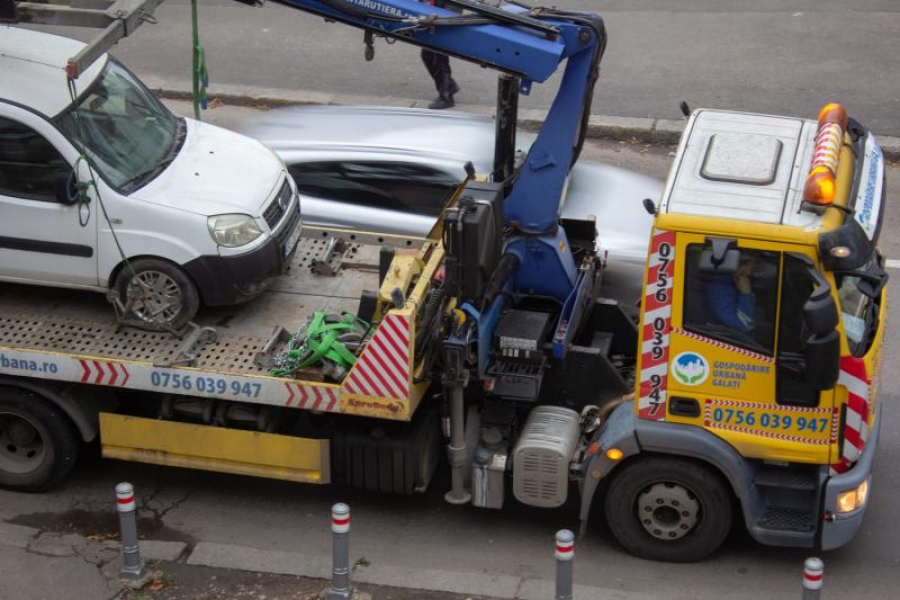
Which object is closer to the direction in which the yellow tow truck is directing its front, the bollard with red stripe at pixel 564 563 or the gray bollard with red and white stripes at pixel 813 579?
the gray bollard with red and white stripes

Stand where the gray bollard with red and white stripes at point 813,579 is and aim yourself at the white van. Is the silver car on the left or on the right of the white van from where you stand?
right

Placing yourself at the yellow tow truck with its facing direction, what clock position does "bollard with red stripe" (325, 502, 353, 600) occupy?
The bollard with red stripe is roughly at 5 o'clock from the yellow tow truck.

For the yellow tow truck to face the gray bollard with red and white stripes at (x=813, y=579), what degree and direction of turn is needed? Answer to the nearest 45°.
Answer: approximately 45° to its right

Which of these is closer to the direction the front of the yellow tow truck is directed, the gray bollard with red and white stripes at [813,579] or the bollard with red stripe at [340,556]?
the gray bollard with red and white stripes

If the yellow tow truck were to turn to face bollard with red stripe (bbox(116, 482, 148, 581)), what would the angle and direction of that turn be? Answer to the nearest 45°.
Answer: approximately 180°

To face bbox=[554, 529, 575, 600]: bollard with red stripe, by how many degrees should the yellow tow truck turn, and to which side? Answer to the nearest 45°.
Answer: approximately 90° to its right

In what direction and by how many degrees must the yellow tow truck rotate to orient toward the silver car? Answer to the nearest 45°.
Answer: approximately 90° to its left

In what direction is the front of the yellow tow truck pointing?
to the viewer's right
